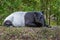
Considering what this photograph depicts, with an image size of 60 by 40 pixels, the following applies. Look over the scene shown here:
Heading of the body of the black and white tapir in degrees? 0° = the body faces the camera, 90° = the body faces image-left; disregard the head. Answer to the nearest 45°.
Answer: approximately 270°
